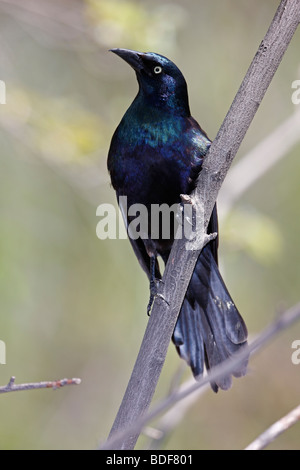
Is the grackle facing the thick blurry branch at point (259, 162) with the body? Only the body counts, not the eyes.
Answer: no

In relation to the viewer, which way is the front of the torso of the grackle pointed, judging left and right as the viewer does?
facing the viewer and to the left of the viewer
